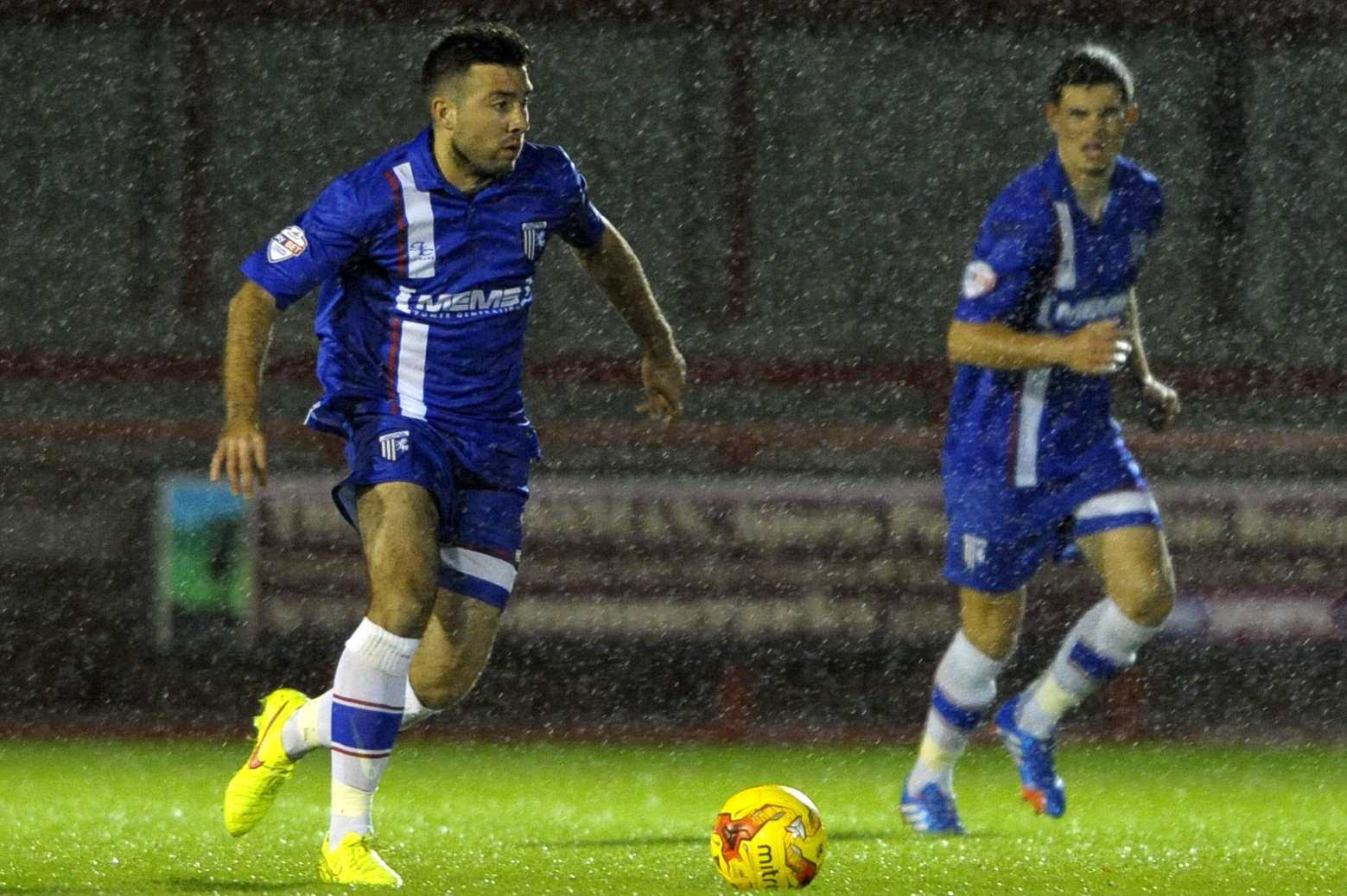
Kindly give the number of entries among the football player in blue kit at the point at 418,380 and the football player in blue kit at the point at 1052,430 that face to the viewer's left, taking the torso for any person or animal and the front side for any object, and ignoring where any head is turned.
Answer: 0

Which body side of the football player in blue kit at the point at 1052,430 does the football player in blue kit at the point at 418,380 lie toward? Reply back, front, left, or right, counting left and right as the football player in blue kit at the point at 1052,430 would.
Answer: right

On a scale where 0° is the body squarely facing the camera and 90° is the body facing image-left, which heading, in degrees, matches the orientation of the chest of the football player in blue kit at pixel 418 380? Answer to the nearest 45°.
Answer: approximately 315°

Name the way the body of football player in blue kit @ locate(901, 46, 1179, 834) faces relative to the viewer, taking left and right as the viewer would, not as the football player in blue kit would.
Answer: facing the viewer and to the right of the viewer

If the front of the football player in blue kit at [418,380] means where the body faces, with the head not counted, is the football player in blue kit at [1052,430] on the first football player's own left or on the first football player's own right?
on the first football player's own left

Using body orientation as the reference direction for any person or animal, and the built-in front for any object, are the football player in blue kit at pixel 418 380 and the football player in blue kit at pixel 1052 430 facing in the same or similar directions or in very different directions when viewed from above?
same or similar directions

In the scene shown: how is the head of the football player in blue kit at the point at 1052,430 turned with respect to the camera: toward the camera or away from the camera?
toward the camera
